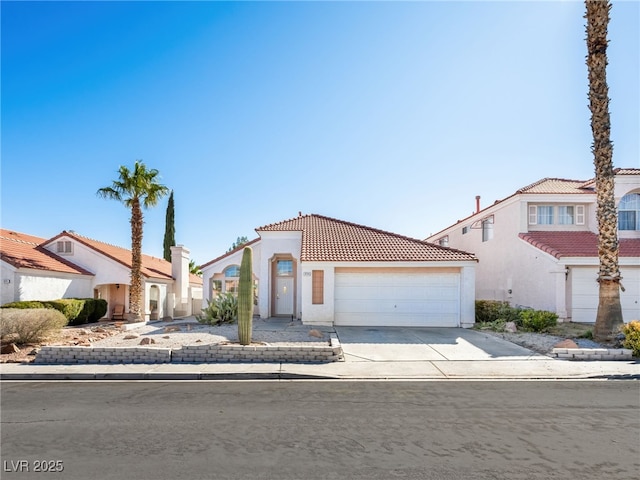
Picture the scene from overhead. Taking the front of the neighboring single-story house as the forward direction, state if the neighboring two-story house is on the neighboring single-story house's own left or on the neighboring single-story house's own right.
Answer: on the neighboring single-story house's own left

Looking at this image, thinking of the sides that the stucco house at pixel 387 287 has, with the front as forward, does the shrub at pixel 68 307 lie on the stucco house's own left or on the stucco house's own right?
on the stucco house's own right

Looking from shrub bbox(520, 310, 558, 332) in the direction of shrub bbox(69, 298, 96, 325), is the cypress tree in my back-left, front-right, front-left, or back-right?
front-right

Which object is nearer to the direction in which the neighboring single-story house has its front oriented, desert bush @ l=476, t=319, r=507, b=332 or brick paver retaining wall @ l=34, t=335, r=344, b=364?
the brick paver retaining wall

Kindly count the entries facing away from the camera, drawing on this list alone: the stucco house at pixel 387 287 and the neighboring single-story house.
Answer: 0

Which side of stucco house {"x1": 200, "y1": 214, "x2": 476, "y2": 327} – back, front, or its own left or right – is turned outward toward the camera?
front

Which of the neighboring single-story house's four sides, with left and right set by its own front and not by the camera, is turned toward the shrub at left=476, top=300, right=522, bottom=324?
left

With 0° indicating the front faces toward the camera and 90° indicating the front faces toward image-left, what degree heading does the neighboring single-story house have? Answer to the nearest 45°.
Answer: approximately 45°

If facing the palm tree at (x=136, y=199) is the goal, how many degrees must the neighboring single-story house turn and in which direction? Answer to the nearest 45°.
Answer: approximately 45° to its left
